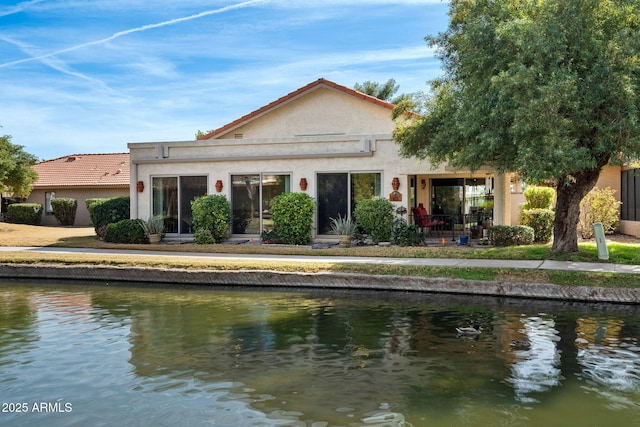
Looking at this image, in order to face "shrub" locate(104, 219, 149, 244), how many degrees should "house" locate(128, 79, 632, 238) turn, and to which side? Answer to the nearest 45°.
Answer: approximately 90° to its right

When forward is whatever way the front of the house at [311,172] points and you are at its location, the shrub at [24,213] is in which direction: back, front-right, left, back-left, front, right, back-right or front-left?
back-right

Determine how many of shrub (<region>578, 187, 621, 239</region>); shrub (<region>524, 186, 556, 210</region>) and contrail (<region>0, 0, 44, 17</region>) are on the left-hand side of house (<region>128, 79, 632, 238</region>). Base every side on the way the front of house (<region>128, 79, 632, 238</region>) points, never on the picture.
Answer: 2

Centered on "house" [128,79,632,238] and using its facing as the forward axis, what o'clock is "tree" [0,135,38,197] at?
The tree is roughly at 4 o'clock from the house.

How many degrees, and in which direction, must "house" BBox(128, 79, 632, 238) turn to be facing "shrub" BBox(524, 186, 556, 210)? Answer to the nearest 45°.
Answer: approximately 90° to its left

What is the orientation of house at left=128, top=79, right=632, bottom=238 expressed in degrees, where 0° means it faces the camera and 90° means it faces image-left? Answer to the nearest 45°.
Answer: approximately 0°
